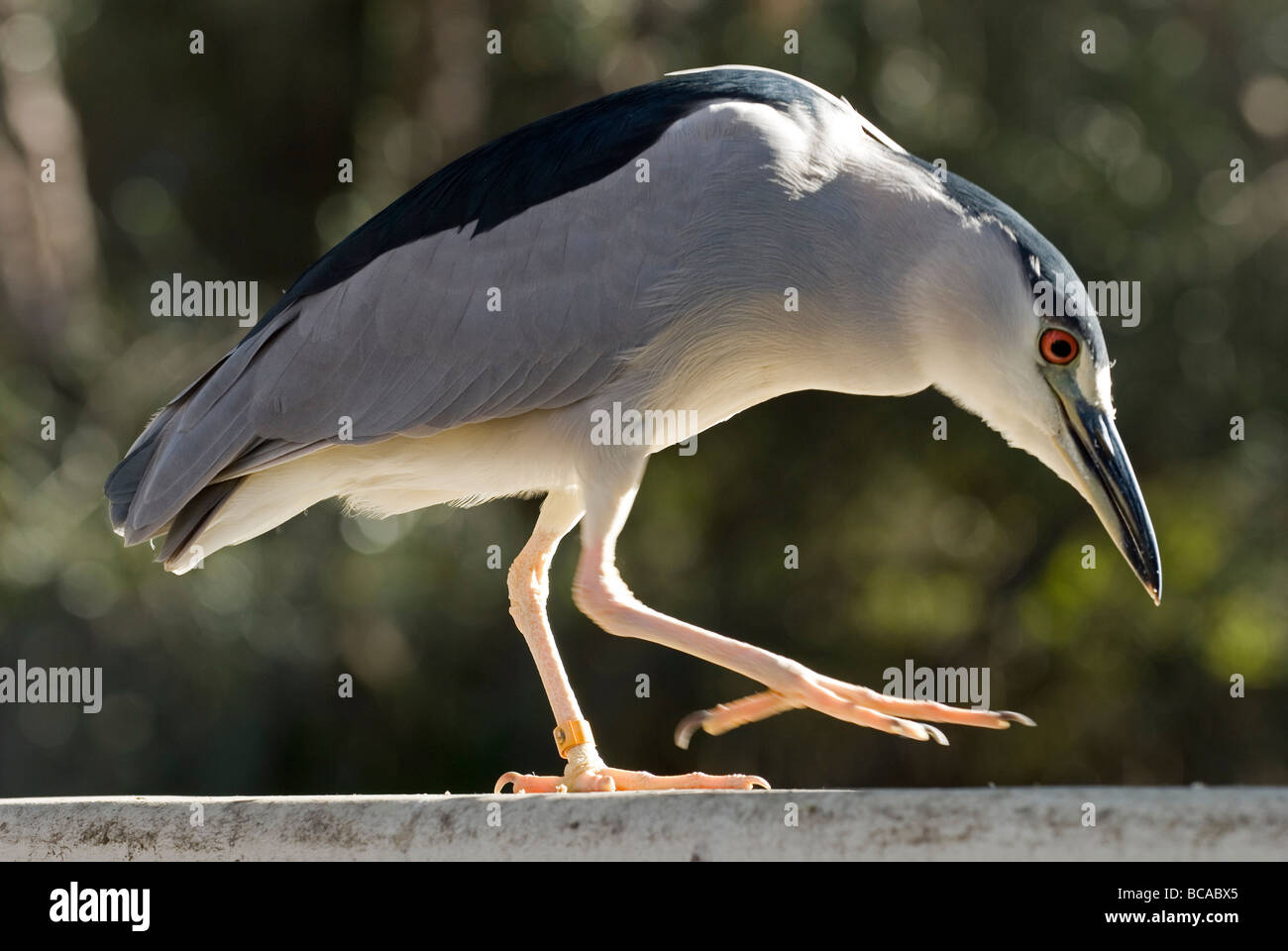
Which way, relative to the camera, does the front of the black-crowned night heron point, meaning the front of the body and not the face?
to the viewer's right
